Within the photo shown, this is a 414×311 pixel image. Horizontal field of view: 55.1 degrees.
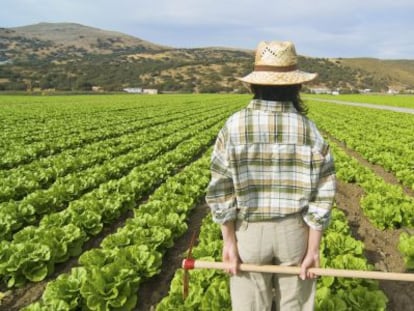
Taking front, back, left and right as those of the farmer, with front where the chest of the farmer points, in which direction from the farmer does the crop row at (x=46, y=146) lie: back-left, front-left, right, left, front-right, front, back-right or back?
front-left

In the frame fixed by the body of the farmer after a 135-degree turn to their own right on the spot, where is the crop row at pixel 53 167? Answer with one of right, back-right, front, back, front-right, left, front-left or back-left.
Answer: back

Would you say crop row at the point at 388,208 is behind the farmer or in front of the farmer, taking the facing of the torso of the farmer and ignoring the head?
in front

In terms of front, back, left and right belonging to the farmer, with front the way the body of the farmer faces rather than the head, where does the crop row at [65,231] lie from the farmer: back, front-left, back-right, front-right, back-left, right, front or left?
front-left

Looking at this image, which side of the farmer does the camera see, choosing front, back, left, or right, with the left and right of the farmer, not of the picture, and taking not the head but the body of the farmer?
back

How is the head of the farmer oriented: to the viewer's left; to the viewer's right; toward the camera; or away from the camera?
away from the camera
